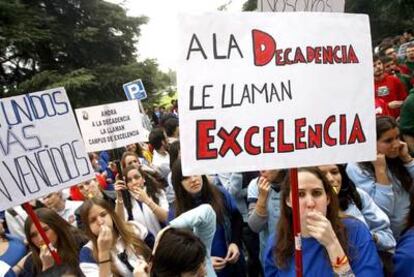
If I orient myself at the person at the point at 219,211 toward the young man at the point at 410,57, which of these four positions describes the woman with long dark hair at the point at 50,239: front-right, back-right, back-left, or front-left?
back-left

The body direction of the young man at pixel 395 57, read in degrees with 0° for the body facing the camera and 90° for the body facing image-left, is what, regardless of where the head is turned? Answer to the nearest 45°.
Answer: approximately 45°

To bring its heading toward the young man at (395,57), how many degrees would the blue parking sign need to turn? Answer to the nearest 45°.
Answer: approximately 45° to its left

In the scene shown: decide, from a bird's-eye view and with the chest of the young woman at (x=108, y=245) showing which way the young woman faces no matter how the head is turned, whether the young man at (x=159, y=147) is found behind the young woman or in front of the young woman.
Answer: behind
